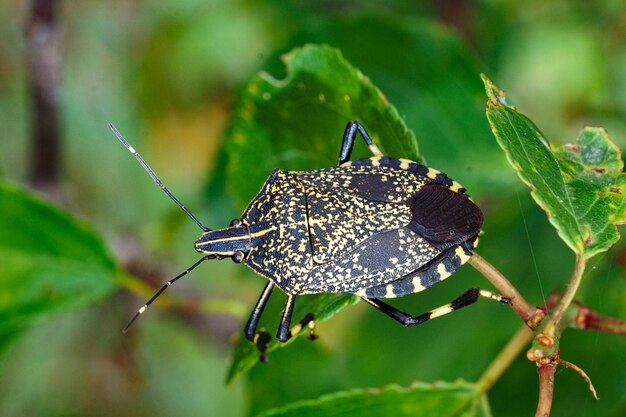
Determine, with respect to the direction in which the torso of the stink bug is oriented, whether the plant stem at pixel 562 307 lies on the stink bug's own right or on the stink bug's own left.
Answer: on the stink bug's own left

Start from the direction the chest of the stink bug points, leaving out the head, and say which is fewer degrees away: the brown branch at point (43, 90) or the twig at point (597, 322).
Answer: the brown branch

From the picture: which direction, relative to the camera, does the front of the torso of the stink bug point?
to the viewer's left

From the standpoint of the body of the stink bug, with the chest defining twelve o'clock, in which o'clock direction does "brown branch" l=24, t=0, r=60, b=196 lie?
The brown branch is roughly at 2 o'clock from the stink bug.

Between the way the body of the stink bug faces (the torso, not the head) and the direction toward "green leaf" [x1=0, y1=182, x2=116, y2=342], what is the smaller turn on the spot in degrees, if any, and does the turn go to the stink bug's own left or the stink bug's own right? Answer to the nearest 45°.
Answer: approximately 45° to the stink bug's own right
